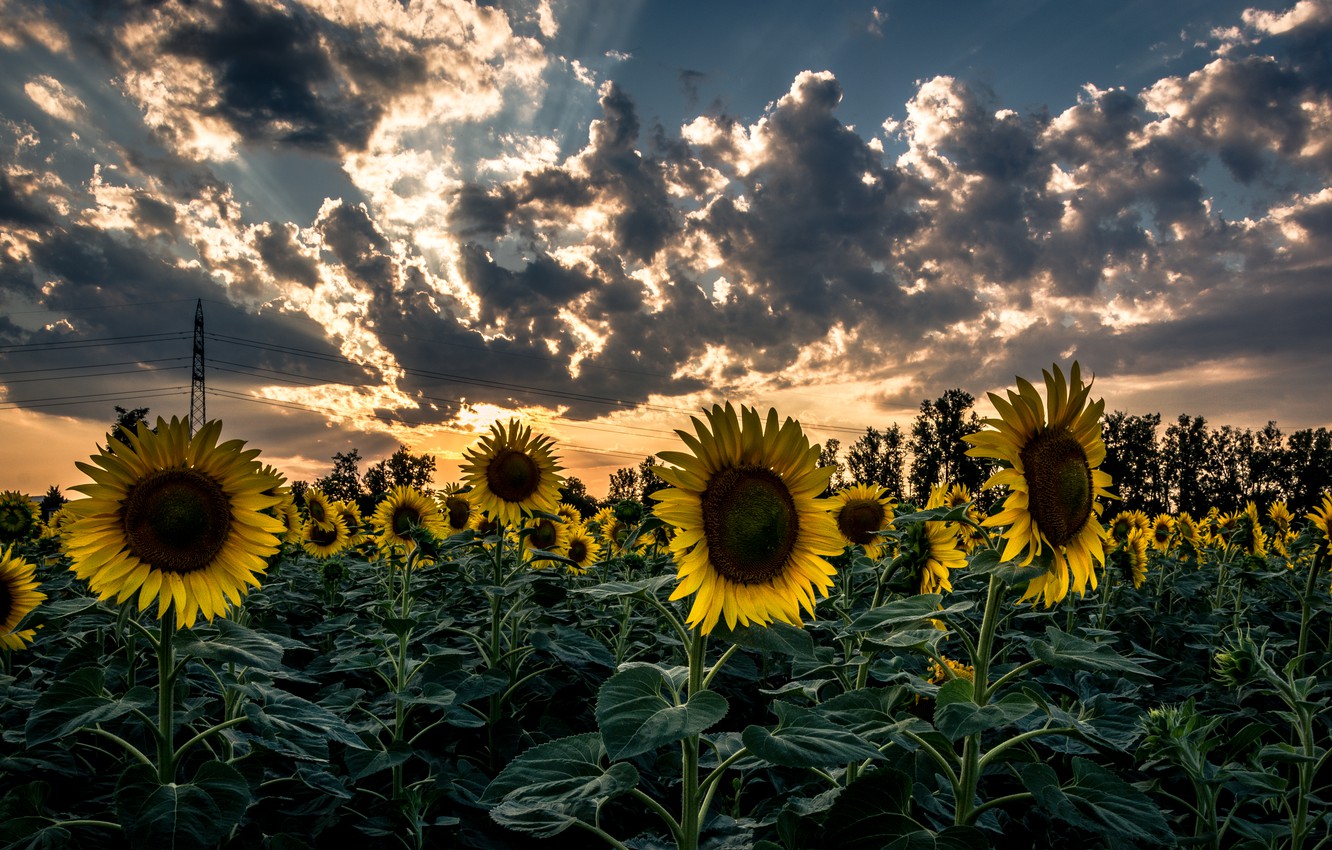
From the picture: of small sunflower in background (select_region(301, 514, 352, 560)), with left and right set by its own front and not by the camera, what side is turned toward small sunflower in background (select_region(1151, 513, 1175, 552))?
left

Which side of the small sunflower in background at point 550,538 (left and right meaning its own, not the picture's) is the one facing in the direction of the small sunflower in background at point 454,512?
right

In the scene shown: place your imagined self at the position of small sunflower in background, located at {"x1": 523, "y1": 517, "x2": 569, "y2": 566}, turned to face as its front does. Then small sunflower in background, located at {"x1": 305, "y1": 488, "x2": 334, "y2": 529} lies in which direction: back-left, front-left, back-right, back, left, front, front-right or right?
back-right

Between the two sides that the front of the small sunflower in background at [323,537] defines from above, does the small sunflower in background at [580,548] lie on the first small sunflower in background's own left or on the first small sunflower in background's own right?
on the first small sunflower in background's own left

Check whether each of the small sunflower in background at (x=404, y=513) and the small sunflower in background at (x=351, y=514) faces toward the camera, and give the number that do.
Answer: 2

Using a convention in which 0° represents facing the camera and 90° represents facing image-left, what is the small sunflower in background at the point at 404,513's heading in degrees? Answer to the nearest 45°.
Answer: approximately 0°
